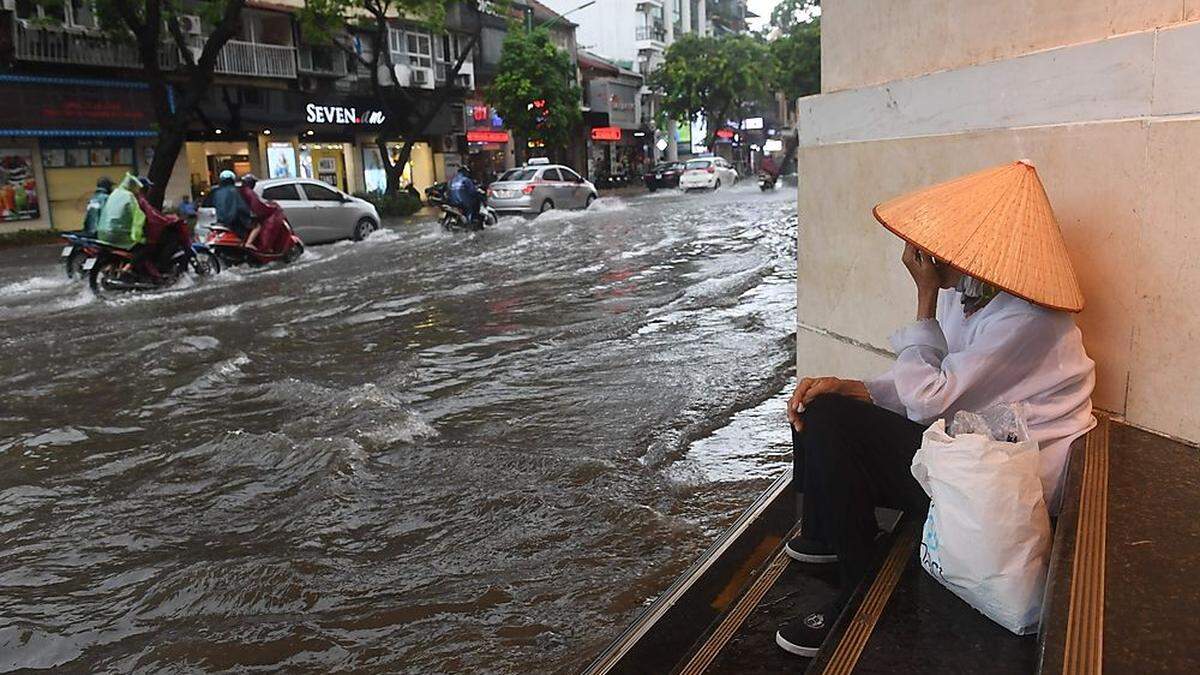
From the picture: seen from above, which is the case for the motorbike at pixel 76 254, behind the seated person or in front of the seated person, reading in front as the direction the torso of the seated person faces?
in front

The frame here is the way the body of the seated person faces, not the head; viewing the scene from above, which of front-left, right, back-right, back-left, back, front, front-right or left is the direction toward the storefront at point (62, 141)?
front-right

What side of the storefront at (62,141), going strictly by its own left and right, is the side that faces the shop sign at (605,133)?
left

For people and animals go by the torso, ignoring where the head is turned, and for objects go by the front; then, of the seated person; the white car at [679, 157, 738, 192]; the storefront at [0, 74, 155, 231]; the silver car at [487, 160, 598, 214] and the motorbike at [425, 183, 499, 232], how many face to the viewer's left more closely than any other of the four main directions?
1

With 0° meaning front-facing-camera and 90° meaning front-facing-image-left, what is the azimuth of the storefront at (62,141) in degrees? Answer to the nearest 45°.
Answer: approximately 315°

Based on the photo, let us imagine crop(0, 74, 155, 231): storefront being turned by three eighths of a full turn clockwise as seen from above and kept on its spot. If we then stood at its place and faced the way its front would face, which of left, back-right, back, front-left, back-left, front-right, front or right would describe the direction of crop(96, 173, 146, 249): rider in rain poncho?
left

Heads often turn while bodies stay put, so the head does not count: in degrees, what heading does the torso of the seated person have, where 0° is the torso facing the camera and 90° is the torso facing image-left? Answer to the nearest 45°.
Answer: approximately 90°

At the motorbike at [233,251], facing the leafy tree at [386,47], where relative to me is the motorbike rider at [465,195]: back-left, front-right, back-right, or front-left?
front-right
